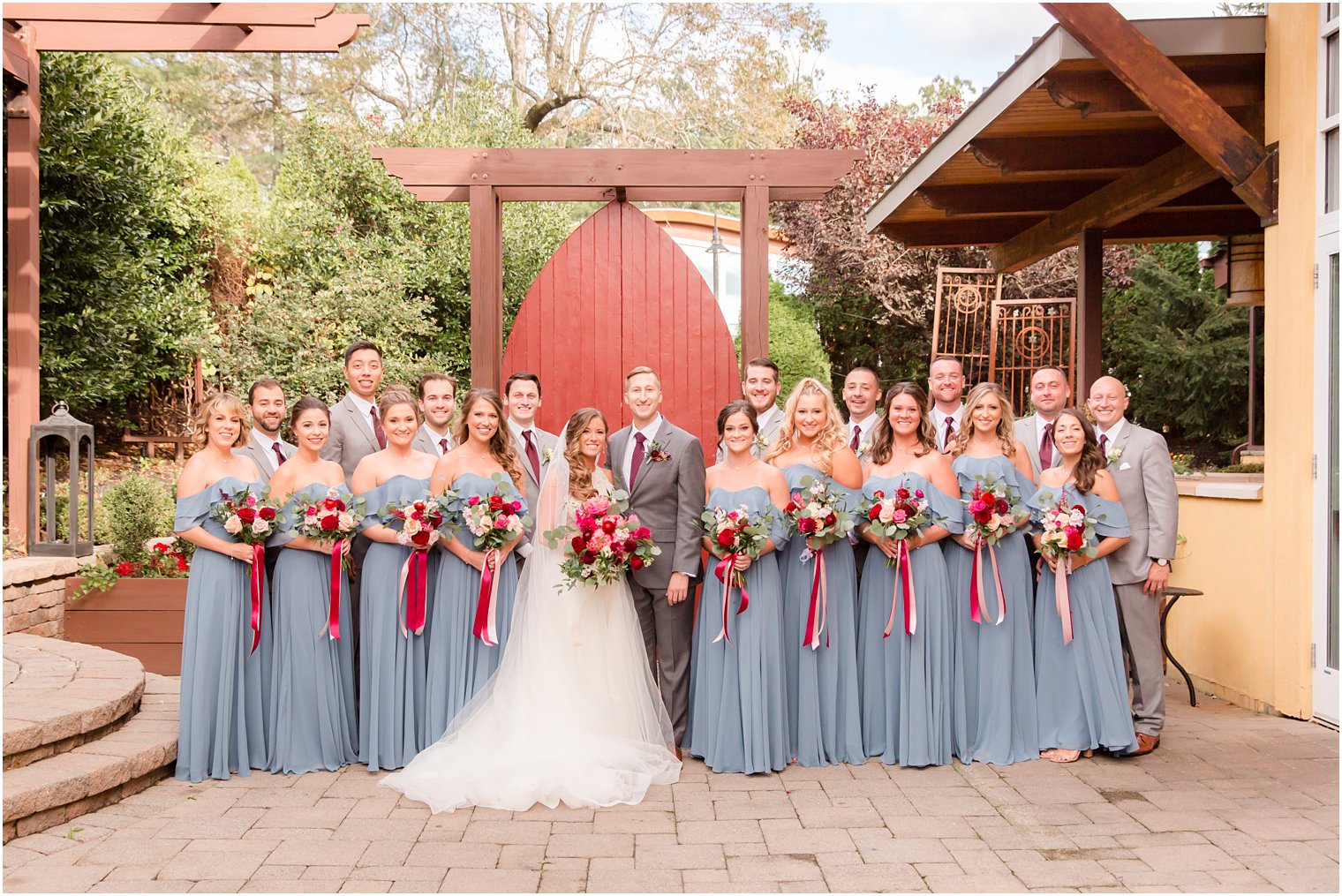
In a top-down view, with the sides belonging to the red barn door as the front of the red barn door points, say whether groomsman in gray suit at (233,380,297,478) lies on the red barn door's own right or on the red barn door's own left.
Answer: on the red barn door's own right

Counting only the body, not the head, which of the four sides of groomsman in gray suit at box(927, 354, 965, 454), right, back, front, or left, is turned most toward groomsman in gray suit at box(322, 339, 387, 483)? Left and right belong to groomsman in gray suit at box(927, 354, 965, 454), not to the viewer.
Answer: right

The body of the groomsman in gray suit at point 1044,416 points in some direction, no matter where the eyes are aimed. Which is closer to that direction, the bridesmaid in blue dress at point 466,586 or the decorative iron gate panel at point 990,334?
the bridesmaid in blue dress

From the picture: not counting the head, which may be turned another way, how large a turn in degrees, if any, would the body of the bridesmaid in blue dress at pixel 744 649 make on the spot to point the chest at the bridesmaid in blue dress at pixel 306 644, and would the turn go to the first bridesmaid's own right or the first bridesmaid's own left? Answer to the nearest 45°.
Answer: approximately 90° to the first bridesmaid's own right
